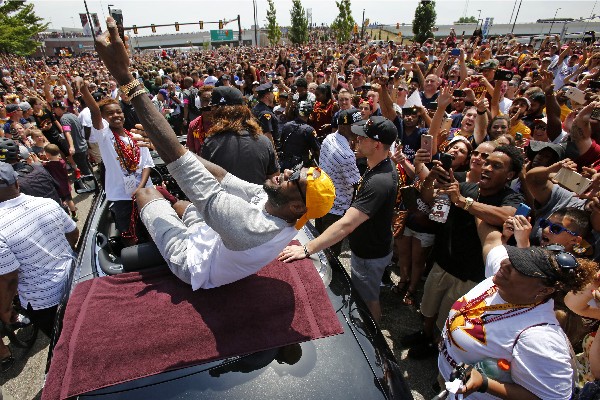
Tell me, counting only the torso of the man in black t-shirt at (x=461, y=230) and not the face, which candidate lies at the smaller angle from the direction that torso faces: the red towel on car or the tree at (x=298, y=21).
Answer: the red towel on car

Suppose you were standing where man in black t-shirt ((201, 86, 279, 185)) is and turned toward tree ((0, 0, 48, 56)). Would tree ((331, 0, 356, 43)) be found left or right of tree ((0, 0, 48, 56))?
right

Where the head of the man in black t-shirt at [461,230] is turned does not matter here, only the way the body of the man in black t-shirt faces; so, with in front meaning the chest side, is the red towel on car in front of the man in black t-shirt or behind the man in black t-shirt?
in front

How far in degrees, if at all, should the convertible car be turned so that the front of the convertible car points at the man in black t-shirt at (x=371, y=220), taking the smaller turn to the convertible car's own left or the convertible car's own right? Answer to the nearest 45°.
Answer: approximately 45° to the convertible car's own right

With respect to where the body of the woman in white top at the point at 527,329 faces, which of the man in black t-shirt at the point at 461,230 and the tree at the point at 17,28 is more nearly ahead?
the tree

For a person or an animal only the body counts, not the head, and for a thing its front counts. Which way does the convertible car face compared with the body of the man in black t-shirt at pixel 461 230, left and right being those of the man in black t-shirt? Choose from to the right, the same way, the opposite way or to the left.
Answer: to the right

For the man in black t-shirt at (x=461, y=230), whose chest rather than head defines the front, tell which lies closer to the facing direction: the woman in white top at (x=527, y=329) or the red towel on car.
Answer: the red towel on car

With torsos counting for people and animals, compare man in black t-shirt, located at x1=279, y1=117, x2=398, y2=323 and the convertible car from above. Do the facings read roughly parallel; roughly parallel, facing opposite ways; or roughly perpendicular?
roughly perpendicular

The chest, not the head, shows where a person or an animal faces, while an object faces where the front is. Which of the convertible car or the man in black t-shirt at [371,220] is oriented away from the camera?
the convertible car

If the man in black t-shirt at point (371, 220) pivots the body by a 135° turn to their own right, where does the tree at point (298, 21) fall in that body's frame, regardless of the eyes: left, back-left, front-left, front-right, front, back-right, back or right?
front-left

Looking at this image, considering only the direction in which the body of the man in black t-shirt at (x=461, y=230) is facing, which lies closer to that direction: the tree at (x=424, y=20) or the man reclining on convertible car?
the man reclining on convertible car

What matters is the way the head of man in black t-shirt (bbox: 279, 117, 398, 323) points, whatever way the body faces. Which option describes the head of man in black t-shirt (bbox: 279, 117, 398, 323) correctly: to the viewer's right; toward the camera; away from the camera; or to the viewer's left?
to the viewer's left

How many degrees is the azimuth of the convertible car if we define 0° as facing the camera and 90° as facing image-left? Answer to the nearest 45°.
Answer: approximately 180°
